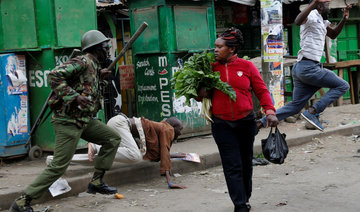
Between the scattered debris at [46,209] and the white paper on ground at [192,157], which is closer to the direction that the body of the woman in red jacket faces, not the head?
the scattered debris

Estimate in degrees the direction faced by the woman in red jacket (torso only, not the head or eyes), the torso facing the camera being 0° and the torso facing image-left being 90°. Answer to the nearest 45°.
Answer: approximately 45°

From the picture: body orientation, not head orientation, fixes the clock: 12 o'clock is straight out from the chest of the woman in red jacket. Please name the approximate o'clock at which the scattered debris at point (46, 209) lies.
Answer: The scattered debris is roughly at 2 o'clock from the woman in red jacket.

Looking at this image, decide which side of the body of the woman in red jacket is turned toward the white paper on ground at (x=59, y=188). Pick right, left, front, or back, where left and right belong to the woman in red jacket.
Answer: right

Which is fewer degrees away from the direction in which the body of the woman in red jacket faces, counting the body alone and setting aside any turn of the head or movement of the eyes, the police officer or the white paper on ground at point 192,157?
the police officer

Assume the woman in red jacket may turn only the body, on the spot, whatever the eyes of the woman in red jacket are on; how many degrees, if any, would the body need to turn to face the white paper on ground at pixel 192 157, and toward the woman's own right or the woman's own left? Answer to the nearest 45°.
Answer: approximately 135° to the woman's own right
